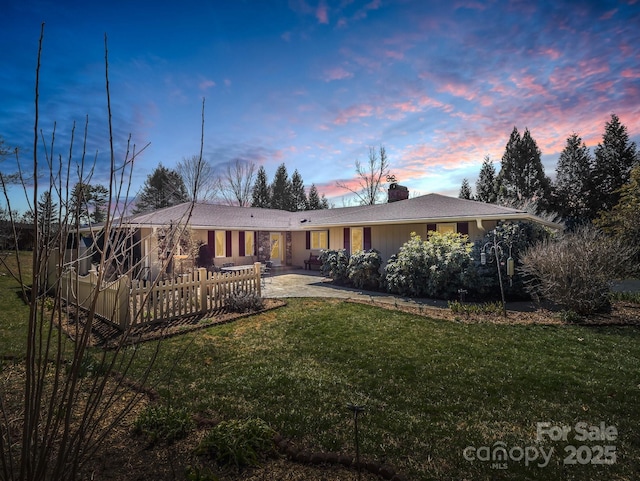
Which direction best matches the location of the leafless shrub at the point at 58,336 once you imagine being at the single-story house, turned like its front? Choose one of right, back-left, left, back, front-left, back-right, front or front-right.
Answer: front

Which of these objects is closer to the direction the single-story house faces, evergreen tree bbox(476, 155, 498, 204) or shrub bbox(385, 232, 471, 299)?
the shrub

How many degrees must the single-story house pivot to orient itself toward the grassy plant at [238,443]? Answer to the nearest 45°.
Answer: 0° — it already faces it

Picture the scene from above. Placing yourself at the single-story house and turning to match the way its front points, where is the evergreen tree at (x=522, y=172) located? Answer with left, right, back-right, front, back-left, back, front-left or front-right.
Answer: back-left

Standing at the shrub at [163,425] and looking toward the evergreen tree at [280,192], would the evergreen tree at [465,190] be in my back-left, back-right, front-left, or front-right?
front-right

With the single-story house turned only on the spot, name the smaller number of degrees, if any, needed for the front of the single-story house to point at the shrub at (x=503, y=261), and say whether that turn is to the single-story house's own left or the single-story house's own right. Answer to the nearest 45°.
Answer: approximately 45° to the single-story house's own left

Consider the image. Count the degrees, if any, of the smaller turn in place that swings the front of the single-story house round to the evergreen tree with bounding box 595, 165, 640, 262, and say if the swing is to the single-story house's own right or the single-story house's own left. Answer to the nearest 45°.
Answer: approximately 90° to the single-story house's own left

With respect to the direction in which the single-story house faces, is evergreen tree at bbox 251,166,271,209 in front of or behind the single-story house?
behind

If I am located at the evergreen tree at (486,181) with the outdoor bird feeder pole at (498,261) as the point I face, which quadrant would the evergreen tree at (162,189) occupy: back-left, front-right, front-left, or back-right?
front-right

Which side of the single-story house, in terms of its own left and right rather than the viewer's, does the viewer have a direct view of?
front

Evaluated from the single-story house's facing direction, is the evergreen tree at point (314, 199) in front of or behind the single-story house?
behind

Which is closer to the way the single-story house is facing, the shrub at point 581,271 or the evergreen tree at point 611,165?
the shrub
